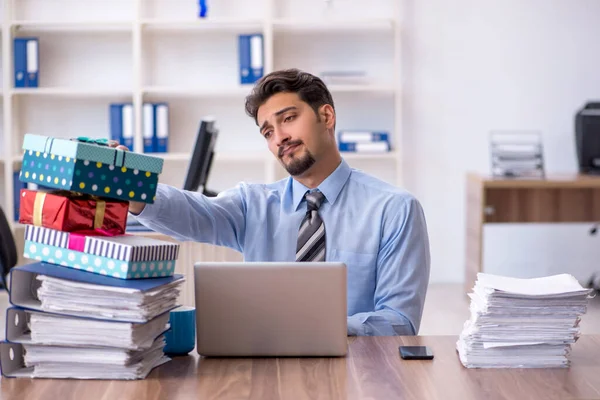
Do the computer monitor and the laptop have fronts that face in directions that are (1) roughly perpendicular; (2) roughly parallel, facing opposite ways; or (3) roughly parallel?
roughly perpendicular

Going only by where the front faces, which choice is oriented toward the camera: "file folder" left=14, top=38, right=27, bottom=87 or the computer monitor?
the file folder

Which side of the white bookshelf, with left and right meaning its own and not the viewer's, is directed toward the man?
front

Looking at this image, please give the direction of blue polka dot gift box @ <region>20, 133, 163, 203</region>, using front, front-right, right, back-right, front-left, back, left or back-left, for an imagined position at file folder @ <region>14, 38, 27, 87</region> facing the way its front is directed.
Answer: front

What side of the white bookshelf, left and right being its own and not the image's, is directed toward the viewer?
front

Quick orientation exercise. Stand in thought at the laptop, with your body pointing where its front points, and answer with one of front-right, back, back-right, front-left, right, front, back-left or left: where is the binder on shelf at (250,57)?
front

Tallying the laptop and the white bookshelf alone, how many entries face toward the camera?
1

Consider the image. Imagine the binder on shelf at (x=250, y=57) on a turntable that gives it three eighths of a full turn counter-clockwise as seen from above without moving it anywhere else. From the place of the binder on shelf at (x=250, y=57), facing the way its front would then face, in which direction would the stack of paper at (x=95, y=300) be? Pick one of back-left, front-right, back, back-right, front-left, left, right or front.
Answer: back-right

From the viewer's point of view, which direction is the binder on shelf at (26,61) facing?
toward the camera

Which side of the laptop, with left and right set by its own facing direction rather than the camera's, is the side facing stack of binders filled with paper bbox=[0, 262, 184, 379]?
left

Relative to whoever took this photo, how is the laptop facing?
facing away from the viewer

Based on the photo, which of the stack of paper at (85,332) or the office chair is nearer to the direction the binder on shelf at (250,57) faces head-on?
the stack of paper

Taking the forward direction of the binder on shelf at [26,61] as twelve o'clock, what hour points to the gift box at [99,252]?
The gift box is roughly at 12 o'clock from the binder on shelf.

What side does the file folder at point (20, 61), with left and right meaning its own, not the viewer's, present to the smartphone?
front

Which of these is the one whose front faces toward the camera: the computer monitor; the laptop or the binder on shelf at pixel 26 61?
the binder on shelf
